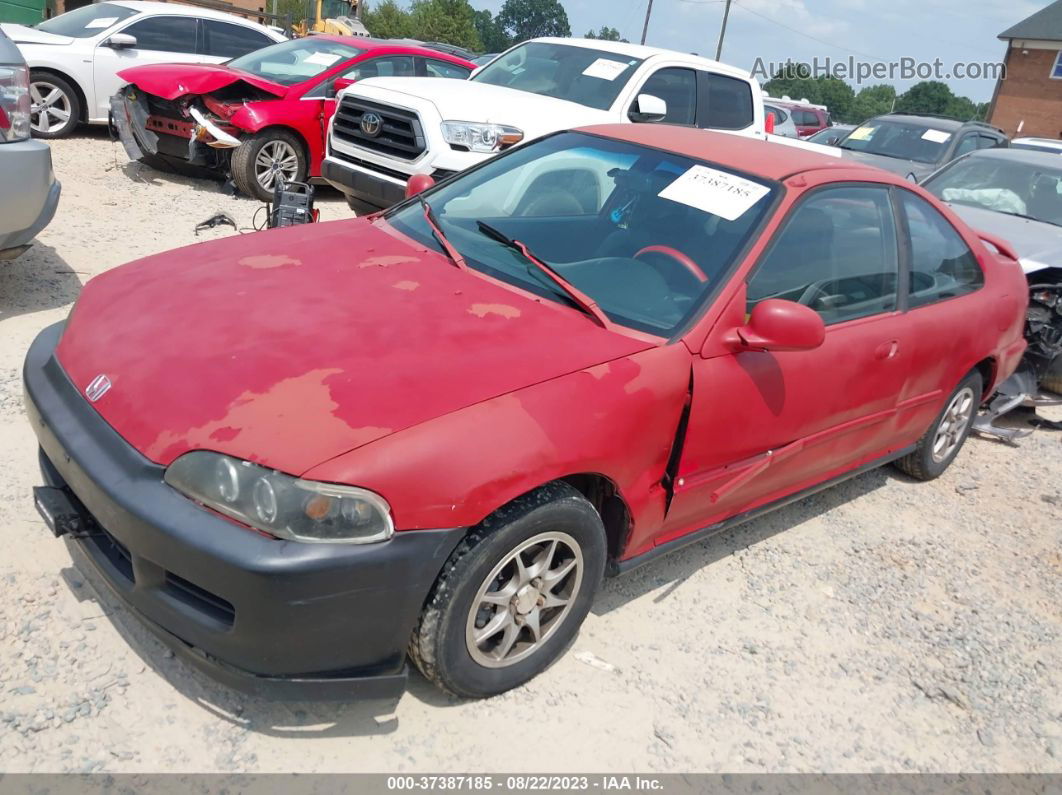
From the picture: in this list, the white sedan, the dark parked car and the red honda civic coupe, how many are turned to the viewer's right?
0

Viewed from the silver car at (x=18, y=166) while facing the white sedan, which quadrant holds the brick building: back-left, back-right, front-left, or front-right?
front-right

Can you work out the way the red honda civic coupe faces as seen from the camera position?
facing the viewer and to the left of the viewer

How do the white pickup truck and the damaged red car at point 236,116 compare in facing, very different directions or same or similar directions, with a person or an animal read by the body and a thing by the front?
same or similar directions

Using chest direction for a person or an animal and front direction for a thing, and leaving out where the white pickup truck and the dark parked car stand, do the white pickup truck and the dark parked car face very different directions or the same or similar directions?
same or similar directions

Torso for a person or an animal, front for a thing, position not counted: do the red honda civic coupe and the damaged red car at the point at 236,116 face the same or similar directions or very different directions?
same or similar directions

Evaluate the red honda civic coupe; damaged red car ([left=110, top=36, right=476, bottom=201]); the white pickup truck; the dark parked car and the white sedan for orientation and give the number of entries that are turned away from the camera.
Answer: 0

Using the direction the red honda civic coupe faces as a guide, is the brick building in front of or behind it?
behind

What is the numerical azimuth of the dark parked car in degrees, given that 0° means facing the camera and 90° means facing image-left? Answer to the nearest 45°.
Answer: approximately 45°

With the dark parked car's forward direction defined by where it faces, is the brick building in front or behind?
behind

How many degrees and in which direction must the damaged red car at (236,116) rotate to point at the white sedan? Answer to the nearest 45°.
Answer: approximately 90° to its right
